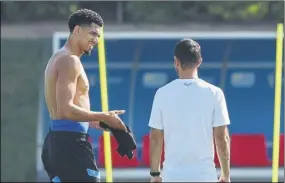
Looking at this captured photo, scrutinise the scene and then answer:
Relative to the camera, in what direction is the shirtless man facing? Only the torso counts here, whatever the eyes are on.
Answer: to the viewer's right

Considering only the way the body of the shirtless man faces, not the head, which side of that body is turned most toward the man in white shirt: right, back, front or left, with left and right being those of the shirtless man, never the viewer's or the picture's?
front

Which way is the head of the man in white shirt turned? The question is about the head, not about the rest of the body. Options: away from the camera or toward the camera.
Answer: away from the camera

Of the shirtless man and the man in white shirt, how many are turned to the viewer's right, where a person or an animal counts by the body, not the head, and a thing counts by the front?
1

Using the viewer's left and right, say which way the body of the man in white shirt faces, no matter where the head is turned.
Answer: facing away from the viewer

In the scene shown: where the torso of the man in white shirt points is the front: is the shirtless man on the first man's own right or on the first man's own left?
on the first man's own left

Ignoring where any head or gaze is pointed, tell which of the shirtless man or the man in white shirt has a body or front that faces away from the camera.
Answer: the man in white shirt

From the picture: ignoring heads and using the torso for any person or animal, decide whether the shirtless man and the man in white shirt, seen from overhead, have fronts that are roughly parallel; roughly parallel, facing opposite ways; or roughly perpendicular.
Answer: roughly perpendicular
